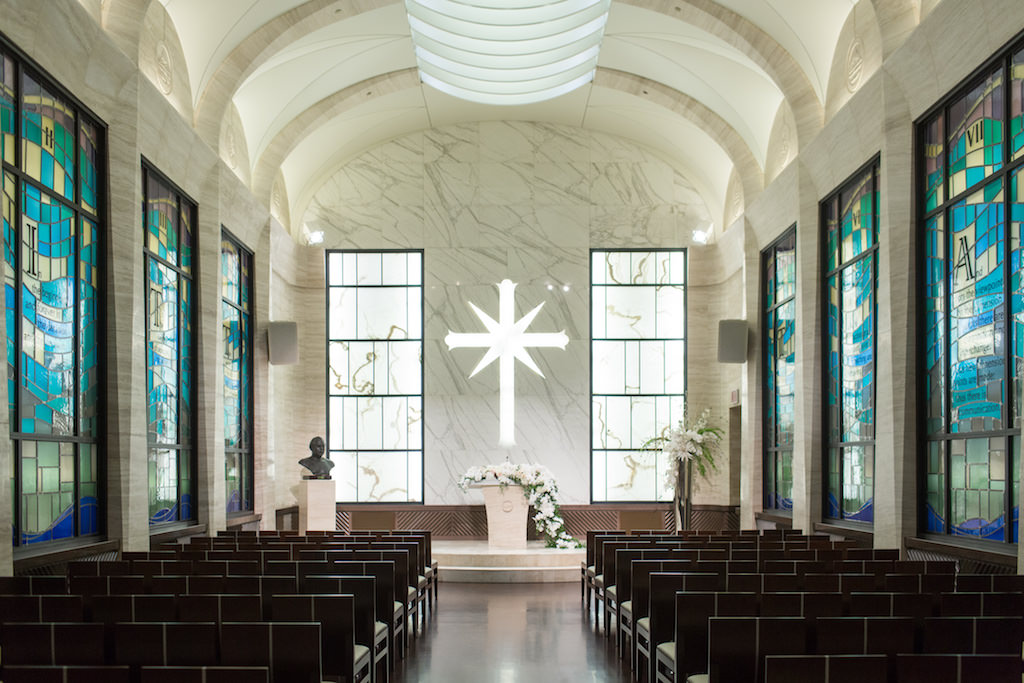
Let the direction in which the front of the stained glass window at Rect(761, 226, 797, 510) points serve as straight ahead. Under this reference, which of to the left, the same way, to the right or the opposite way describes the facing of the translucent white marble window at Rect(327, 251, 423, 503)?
to the left

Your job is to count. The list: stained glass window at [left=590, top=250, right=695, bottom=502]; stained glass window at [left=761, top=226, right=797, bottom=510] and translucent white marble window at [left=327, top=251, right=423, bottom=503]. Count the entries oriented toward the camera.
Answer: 2

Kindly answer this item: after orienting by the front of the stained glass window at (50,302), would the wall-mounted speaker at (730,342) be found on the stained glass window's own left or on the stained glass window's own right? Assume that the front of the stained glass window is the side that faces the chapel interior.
on the stained glass window's own left

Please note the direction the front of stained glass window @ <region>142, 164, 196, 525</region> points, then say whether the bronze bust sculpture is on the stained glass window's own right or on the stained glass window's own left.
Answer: on the stained glass window's own left

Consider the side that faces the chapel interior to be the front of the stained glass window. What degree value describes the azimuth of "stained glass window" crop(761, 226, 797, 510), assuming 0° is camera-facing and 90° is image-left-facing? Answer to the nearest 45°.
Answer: approximately 90°

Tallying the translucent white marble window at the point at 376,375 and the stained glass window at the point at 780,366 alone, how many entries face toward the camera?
1

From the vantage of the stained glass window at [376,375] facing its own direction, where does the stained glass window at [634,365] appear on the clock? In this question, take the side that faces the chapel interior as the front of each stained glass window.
the stained glass window at [634,365] is roughly at 9 o'clock from the stained glass window at [376,375].

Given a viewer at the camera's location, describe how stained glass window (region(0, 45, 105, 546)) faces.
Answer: facing the viewer and to the right of the viewer

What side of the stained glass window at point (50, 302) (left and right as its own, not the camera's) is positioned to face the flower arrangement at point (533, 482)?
left

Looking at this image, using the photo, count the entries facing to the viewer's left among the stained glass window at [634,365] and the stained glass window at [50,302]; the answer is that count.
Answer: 0

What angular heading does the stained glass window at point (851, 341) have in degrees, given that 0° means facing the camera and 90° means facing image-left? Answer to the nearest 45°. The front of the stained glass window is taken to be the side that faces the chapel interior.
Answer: approximately 45°
